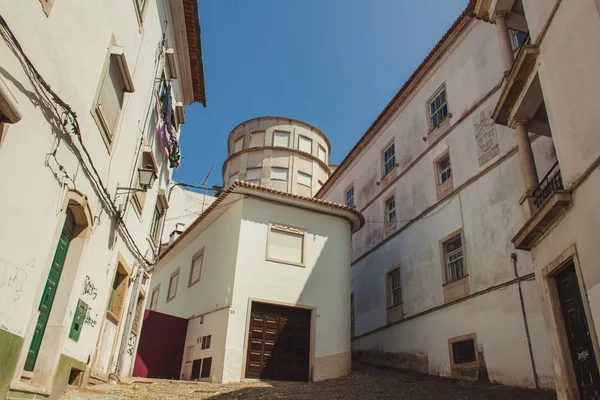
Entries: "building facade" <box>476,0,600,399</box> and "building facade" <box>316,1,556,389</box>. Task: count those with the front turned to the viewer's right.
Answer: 0

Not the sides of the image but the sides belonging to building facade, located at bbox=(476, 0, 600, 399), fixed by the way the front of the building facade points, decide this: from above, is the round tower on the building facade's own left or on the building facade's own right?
on the building facade's own right

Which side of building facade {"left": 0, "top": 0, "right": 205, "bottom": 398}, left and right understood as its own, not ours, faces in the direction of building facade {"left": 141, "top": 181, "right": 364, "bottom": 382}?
left

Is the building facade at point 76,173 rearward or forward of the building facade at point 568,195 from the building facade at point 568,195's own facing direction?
forward

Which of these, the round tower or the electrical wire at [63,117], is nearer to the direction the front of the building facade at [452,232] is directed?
the electrical wire

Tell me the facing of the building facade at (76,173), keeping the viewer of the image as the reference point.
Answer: facing the viewer and to the right of the viewer

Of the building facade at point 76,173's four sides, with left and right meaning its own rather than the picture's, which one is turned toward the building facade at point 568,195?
front

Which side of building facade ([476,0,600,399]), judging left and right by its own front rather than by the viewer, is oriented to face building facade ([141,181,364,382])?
right

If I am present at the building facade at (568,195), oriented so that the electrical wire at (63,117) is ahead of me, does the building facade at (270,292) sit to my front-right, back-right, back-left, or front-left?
front-right

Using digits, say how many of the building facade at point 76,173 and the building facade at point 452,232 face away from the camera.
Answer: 0

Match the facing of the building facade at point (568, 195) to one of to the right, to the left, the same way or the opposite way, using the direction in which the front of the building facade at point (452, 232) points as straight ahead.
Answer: the same way

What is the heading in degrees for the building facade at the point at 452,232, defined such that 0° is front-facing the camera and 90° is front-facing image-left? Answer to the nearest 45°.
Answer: approximately 45°

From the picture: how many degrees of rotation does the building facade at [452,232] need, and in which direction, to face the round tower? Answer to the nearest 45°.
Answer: approximately 90° to its right

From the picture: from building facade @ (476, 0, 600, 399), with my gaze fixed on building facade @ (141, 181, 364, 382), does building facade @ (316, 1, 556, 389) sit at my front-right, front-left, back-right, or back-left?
front-right

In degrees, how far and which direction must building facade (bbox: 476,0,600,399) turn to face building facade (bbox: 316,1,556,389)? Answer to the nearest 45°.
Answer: approximately 90° to its right

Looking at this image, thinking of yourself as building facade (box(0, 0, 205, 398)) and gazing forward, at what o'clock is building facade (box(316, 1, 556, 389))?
building facade (box(316, 1, 556, 389)) is roughly at 10 o'clock from building facade (box(0, 0, 205, 398)).

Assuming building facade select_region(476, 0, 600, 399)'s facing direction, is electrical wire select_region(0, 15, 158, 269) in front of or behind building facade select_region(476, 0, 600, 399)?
in front

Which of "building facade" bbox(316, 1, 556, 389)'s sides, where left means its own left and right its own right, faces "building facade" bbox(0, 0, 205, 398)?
front
